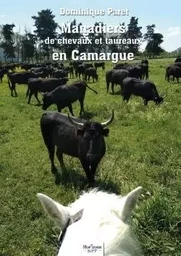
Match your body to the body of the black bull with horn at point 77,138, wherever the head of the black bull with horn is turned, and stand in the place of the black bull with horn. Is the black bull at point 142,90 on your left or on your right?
on your left

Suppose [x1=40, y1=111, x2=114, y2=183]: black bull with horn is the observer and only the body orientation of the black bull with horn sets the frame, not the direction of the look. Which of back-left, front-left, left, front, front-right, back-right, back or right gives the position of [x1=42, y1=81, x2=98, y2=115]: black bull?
back-left

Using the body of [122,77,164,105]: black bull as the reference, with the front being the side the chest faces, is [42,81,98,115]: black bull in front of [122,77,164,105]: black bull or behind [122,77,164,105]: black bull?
behind

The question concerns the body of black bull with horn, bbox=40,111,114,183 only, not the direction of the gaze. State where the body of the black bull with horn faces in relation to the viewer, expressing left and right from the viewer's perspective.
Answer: facing the viewer and to the right of the viewer

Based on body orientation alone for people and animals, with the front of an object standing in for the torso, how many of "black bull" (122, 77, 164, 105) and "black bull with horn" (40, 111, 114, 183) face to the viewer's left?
0

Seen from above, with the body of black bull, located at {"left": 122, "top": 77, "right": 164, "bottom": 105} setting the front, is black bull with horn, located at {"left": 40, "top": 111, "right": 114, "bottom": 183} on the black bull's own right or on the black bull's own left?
on the black bull's own right

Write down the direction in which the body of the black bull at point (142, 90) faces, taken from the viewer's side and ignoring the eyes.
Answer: to the viewer's right

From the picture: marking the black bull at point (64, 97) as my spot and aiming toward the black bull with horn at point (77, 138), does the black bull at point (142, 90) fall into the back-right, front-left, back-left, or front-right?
back-left
